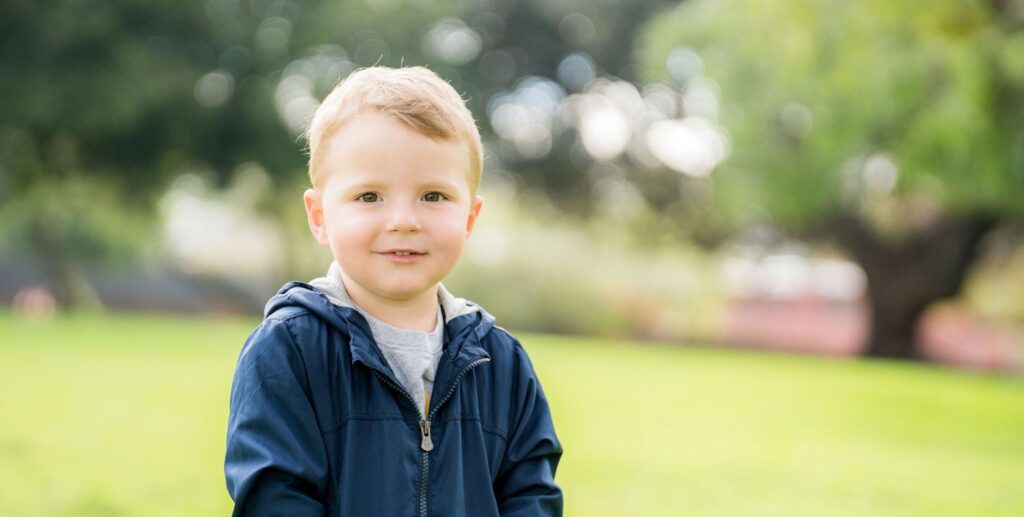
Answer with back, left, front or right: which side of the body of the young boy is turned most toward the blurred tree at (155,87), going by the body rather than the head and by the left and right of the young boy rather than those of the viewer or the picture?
back

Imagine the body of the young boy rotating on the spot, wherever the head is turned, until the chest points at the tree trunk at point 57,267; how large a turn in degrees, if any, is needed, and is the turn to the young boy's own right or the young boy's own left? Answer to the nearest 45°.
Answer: approximately 180°

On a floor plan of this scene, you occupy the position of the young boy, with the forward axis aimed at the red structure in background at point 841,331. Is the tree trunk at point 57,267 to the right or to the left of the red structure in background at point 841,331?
left

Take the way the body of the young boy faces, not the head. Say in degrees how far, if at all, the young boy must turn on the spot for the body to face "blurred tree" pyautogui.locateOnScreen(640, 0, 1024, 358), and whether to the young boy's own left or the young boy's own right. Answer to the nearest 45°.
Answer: approximately 135° to the young boy's own left

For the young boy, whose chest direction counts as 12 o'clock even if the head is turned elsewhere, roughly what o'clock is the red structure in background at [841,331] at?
The red structure in background is roughly at 7 o'clock from the young boy.

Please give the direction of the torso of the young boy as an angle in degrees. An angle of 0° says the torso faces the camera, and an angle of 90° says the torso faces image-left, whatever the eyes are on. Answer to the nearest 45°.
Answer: approximately 0°
